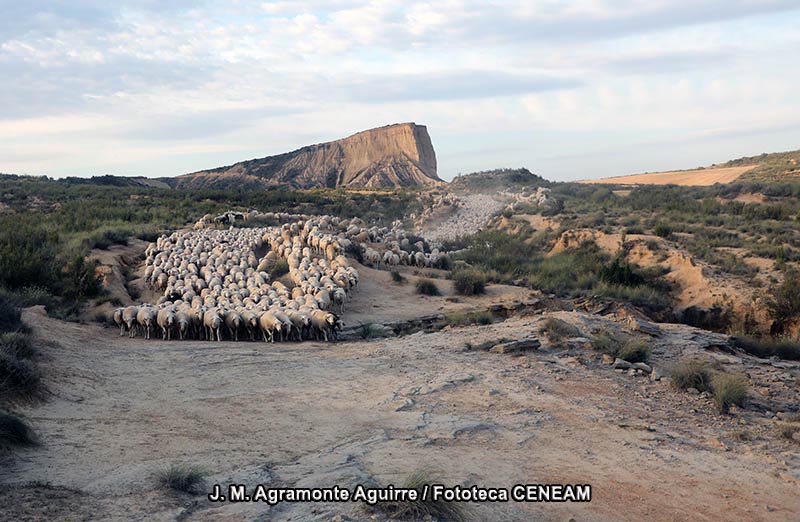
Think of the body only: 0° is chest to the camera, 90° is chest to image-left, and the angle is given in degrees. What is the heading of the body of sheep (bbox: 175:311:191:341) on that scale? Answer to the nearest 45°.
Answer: approximately 0°

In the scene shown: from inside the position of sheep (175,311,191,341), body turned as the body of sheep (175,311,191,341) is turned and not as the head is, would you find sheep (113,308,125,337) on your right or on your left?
on your right

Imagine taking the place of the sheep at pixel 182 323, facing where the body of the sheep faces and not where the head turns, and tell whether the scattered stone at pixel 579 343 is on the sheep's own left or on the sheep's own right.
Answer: on the sheep's own left

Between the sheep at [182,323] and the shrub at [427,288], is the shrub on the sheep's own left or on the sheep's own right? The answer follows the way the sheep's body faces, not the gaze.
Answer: on the sheep's own left

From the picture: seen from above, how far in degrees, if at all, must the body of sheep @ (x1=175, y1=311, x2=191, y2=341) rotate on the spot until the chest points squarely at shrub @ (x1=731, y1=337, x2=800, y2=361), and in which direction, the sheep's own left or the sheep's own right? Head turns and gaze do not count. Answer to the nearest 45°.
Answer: approximately 90° to the sheep's own left

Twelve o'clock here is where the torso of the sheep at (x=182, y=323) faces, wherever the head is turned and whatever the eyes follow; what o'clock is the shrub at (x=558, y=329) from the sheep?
The shrub is roughly at 10 o'clock from the sheep.

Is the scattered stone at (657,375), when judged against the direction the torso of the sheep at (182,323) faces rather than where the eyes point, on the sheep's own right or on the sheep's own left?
on the sheep's own left

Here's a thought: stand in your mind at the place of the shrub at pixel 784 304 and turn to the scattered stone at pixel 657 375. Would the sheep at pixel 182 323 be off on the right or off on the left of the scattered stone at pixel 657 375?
right
